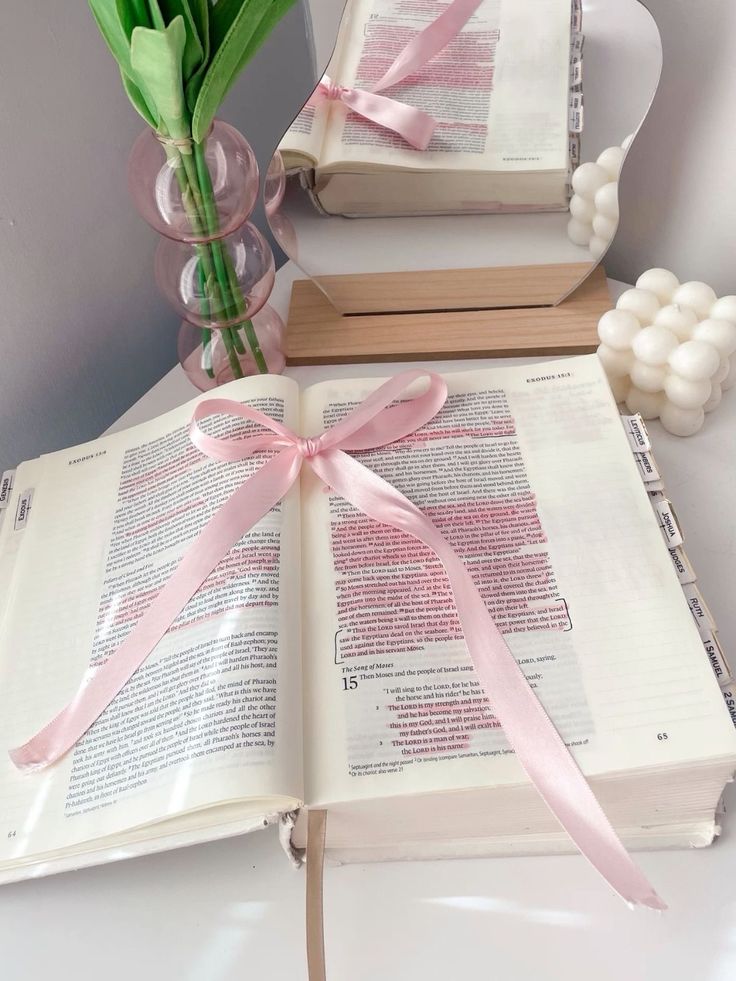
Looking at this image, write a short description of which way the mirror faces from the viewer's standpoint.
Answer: facing the viewer
